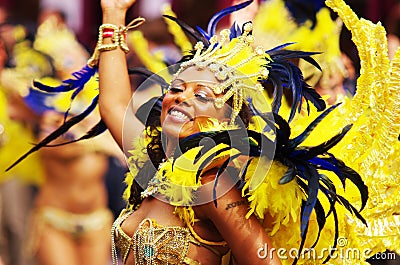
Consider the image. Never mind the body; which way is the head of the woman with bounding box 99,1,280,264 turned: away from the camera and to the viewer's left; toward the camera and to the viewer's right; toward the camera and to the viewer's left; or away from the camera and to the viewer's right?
toward the camera and to the viewer's left

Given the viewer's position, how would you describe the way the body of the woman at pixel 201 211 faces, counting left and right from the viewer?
facing the viewer and to the left of the viewer
